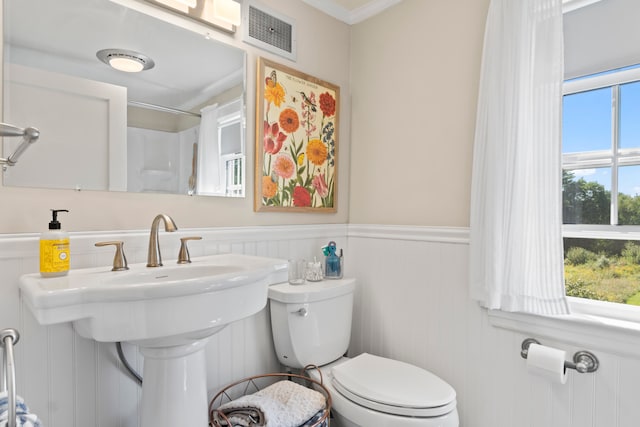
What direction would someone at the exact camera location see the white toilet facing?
facing the viewer and to the right of the viewer

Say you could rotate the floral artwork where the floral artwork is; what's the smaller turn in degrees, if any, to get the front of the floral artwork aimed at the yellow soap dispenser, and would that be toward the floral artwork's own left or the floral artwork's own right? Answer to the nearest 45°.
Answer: approximately 90° to the floral artwork's own right

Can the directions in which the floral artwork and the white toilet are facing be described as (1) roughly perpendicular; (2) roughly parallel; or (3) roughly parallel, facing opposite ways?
roughly parallel

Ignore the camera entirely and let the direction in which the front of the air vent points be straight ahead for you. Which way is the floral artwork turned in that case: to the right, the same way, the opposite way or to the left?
the same way

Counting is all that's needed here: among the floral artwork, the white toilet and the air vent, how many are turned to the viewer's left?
0

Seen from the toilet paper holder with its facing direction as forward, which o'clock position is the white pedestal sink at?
The white pedestal sink is roughly at 12 o'clock from the toilet paper holder.

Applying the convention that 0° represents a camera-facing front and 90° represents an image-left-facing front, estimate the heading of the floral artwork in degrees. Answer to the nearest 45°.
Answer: approximately 315°

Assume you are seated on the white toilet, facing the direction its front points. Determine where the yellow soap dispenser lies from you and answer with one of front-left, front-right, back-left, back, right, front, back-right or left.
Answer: right

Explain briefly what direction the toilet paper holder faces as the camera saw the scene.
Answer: facing the viewer and to the left of the viewer

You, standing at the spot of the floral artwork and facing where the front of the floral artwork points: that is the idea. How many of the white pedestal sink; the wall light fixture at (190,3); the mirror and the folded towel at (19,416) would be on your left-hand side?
0
